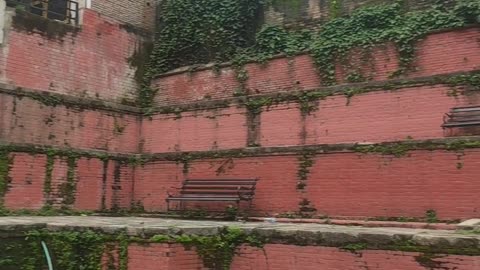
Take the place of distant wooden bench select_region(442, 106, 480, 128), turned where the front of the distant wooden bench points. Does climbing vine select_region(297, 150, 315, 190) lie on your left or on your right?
on your right

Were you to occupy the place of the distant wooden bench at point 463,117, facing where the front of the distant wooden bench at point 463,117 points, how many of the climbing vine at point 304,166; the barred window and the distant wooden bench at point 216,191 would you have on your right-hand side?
3

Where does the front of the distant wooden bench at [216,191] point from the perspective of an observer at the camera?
facing the viewer and to the left of the viewer

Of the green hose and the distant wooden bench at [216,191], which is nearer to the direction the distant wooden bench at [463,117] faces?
the green hose

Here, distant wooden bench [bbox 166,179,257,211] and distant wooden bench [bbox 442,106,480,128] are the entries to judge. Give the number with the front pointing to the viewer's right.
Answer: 0

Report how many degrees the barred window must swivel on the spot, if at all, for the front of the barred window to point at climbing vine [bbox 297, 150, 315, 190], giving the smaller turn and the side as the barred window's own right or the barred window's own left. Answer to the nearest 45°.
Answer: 0° — it already faces it

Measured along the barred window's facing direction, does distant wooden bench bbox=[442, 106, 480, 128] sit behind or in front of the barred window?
in front

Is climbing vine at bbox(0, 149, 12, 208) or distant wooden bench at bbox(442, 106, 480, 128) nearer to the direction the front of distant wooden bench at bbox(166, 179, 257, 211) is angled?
the climbing vine

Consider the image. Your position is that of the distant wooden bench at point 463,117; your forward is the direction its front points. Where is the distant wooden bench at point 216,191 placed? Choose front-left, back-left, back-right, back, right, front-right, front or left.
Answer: right

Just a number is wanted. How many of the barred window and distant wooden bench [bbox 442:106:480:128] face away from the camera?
0

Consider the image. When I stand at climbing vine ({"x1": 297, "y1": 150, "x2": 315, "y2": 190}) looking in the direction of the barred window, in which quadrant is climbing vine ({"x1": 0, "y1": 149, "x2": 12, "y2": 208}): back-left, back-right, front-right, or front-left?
front-left

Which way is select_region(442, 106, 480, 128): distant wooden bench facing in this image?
toward the camera

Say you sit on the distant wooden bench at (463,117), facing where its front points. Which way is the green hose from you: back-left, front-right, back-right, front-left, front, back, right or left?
front-right
